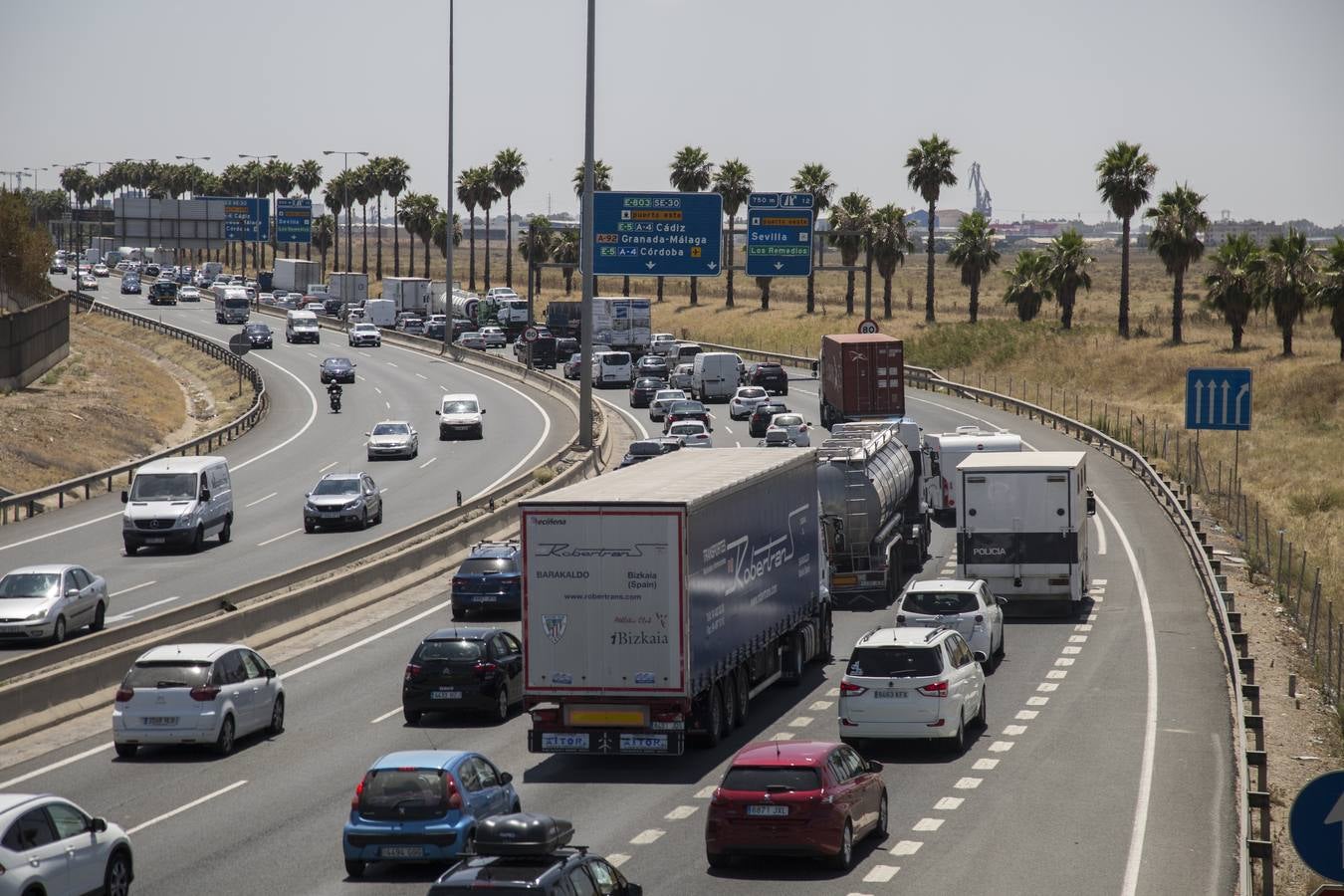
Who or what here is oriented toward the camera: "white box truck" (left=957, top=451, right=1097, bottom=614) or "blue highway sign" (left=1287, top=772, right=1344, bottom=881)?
the blue highway sign

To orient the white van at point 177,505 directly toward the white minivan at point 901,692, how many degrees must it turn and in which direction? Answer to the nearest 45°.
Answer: approximately 45° to its left

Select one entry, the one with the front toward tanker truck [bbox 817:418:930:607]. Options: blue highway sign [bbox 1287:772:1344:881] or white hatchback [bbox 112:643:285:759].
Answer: the white hatchback

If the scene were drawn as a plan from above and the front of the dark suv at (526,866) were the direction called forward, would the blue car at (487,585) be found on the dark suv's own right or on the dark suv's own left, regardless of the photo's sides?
on the dark suv's own left

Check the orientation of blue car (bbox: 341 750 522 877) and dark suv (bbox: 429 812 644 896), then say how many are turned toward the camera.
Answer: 0

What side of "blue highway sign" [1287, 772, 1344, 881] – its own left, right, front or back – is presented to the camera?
front

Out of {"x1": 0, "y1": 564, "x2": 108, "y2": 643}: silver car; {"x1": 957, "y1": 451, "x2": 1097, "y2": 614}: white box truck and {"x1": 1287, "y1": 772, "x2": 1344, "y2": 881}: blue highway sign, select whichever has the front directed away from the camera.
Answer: the white box truck

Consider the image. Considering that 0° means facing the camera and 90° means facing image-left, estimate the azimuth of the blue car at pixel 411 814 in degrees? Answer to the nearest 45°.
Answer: approximately 225°

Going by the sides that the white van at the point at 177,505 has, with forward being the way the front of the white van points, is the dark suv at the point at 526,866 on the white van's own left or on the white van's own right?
on the white van's own left

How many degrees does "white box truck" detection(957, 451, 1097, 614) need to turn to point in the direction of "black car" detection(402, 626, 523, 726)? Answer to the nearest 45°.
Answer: approximately 135° to its left

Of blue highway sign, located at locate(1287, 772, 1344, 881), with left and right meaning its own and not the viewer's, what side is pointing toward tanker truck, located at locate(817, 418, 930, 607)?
back

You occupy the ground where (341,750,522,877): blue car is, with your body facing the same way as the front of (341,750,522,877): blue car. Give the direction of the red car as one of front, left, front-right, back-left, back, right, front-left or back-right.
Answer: front-right

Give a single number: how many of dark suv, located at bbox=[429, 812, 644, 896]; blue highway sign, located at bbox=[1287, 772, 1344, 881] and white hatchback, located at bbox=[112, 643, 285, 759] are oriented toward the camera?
1

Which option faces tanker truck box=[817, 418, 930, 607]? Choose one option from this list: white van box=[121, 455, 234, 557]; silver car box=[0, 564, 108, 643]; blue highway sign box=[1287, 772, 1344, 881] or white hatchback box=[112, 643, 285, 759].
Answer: the white hatchback

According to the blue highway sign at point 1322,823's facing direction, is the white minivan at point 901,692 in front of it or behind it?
behind

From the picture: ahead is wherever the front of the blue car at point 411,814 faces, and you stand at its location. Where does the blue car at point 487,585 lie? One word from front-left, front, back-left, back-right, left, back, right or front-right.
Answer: front-left

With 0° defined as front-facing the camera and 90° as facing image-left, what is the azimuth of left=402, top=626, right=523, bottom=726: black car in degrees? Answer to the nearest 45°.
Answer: approximately 225°
